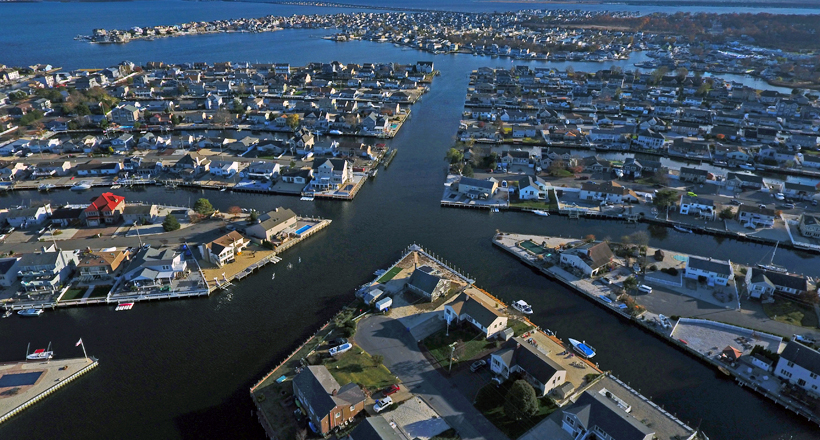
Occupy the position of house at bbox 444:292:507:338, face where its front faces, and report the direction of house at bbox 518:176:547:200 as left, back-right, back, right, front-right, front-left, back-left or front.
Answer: back-right

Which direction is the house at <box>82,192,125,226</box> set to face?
toward the camera

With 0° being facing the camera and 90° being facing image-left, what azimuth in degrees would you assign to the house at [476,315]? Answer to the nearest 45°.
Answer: approximately 45°

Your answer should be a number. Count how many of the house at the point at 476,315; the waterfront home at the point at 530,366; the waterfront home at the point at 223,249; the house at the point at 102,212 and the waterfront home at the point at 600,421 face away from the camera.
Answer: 1

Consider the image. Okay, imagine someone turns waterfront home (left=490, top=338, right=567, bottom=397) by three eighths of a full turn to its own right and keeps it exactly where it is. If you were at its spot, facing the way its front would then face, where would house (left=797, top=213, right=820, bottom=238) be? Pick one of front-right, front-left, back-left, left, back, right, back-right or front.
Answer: front-right

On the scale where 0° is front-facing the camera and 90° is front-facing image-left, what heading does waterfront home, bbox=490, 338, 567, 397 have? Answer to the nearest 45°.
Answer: approximately 45°

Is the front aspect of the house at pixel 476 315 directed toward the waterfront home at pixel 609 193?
no

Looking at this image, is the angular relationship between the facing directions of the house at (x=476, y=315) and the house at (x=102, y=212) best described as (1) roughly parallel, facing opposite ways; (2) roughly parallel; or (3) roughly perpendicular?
roughly perpendicular

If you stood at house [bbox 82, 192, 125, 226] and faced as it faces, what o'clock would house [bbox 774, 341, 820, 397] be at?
house [bbox 774, 341, 820, 397] is roughly at 11 o'clock from house [bbox 82, 192, 125, 226].

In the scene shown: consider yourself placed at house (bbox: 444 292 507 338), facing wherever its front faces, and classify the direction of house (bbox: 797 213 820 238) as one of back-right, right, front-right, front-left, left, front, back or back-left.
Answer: back

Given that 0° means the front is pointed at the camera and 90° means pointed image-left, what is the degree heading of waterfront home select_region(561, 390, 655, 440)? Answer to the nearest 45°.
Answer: approximately 45°

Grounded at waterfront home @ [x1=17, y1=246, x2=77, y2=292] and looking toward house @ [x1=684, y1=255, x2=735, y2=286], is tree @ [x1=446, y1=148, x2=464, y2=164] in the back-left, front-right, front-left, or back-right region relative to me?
front-left

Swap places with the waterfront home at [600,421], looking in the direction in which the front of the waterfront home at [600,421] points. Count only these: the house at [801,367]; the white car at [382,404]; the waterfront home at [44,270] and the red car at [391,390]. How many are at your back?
1

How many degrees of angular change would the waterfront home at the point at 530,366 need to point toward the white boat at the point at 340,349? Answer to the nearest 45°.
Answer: approximately 45° to its right

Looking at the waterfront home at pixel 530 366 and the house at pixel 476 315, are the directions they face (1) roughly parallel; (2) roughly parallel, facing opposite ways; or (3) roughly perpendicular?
roughly parallel

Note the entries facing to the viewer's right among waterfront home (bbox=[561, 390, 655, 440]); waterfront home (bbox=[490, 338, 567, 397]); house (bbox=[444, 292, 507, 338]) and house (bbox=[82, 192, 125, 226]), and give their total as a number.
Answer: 0

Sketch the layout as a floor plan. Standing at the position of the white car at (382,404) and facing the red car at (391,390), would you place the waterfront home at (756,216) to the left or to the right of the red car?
right
